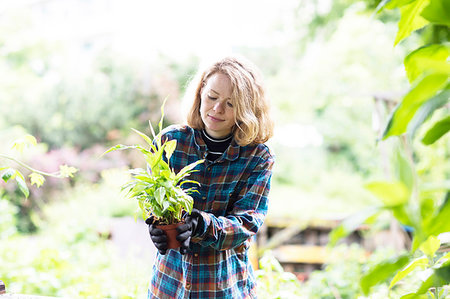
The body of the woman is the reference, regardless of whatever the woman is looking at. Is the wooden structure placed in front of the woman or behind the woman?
behind

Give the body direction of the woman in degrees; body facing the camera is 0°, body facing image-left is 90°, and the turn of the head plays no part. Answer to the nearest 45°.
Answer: approximately 45°
